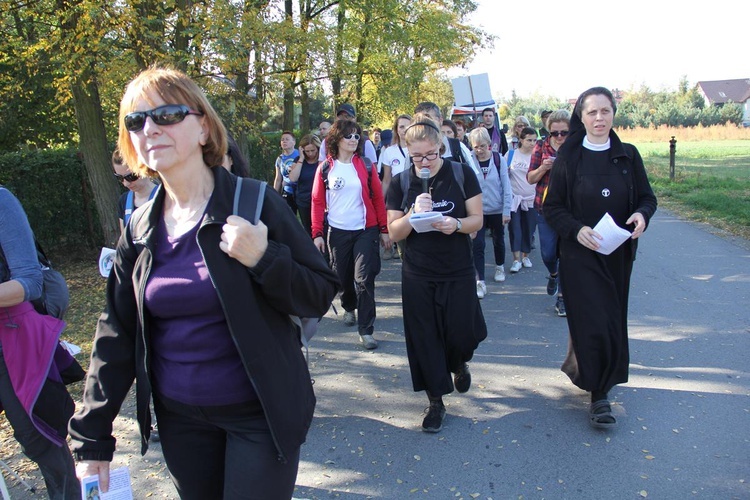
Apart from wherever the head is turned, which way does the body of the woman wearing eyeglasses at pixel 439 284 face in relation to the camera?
toward the camera

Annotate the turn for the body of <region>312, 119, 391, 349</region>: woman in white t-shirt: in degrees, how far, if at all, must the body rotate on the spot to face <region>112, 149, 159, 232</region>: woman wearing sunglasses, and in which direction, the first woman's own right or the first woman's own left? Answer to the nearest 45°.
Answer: approximately 45° to the first woman's own right

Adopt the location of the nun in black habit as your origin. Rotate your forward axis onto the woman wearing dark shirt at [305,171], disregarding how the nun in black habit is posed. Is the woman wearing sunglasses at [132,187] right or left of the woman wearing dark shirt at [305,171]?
left

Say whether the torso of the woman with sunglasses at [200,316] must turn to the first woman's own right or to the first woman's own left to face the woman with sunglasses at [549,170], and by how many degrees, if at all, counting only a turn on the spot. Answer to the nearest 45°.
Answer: approximately 180°

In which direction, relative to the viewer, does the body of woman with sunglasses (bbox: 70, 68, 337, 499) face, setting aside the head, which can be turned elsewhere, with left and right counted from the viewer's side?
facing the viewer and to the left of the viewer

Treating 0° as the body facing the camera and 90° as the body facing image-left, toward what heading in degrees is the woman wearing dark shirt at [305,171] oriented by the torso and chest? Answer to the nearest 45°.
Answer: approximately 0°

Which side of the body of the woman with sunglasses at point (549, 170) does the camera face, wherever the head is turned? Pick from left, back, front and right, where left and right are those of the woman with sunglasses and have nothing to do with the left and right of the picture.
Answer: front

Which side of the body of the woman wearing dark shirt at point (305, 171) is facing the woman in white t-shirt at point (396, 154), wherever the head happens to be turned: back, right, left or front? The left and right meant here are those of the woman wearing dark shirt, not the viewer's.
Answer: left

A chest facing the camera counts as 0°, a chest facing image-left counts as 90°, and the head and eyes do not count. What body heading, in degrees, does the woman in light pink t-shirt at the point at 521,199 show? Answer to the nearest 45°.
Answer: approximately 0°

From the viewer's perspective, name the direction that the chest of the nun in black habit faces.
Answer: toward the camera
